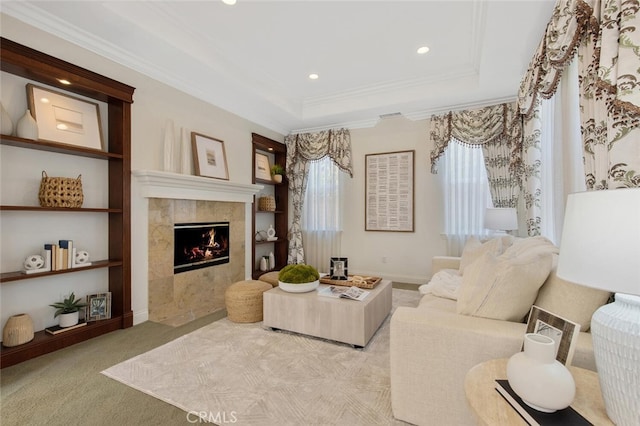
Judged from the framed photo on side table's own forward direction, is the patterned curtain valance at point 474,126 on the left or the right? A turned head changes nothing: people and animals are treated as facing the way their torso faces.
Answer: on its right

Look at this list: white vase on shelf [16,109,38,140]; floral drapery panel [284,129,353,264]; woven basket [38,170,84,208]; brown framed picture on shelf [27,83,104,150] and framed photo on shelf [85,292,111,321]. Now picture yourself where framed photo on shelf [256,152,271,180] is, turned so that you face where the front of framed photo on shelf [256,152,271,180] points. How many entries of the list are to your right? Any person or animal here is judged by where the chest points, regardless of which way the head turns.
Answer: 4

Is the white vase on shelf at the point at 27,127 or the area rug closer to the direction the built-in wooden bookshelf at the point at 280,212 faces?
the area rug

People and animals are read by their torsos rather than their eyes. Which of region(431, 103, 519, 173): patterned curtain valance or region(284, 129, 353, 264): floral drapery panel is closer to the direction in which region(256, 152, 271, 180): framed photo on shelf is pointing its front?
the patterned curtain valance

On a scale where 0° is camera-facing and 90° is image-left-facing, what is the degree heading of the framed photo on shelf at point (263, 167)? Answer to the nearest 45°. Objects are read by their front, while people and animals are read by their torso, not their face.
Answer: approximately 315°

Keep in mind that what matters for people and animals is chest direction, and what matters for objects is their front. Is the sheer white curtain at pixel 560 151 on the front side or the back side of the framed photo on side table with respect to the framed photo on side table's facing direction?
on the back side

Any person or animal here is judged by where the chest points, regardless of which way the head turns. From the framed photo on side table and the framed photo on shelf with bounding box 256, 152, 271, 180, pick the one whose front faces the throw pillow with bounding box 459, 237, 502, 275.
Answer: the framed photo on shelf

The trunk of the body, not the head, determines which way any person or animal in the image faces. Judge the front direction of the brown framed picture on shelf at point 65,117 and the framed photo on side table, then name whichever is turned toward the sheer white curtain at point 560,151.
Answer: the brown framed picture on shelf

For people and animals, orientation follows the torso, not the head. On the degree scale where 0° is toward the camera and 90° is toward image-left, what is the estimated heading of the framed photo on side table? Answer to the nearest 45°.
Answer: approximately 45°

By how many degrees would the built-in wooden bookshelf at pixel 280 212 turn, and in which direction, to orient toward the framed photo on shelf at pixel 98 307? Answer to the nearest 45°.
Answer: approximately 90° to its right

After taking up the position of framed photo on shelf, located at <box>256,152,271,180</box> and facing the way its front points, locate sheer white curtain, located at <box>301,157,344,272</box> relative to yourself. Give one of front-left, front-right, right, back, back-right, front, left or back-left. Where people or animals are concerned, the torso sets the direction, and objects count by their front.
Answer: front-left

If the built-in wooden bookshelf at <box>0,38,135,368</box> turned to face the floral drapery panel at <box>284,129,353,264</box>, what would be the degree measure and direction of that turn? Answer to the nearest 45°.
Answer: approximately 45° to its left

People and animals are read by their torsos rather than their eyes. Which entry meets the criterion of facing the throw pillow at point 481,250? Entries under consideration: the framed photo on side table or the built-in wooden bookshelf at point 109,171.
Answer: the built-in wooden bookshelf
